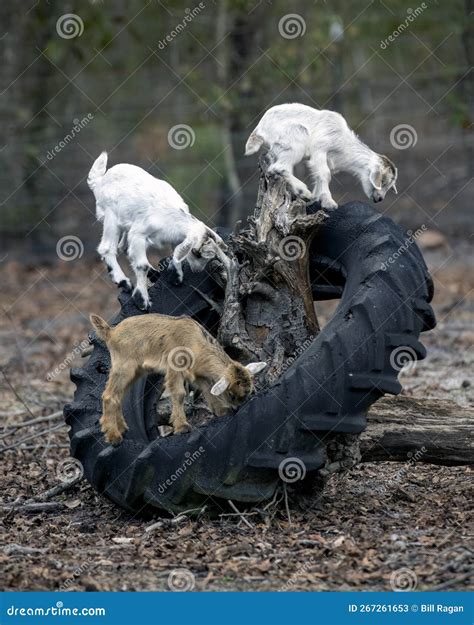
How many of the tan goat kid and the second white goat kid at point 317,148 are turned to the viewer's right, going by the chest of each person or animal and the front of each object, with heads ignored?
2

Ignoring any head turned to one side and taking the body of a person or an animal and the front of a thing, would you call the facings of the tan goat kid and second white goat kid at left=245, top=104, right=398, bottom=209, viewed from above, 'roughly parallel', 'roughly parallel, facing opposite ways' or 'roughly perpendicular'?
roughly parallel

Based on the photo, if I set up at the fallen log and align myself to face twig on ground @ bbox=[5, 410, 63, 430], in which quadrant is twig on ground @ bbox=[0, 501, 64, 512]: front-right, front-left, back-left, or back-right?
front-left

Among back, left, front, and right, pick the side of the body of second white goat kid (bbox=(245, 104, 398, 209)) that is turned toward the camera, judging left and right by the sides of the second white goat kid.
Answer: right

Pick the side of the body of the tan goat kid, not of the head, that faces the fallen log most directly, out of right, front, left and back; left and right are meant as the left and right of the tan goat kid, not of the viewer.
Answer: front

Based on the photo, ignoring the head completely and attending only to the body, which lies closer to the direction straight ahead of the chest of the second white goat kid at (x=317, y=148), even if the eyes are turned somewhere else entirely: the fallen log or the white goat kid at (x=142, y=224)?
the fallen log

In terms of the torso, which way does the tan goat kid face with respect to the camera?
to the viewer's right
